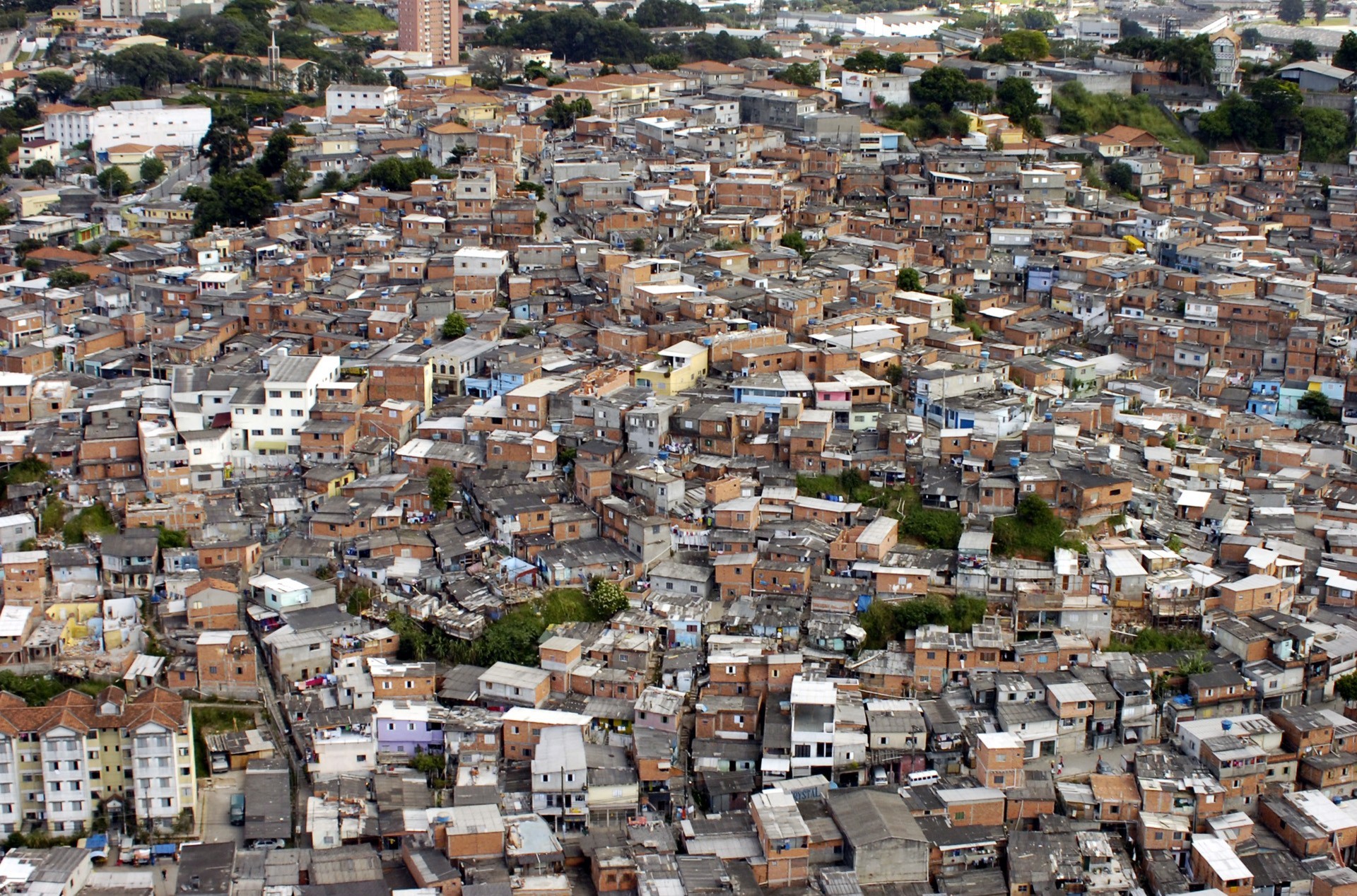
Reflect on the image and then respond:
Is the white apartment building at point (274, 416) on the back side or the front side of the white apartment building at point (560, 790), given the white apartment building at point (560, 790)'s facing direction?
on the back side

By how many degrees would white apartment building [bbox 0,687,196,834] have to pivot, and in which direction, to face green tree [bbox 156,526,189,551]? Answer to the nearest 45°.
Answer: approximately 180°

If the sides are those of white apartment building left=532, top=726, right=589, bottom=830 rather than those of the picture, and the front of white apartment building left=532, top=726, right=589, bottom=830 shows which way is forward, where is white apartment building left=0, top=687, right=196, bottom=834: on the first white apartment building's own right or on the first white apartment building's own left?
on the first white apartment building's own right

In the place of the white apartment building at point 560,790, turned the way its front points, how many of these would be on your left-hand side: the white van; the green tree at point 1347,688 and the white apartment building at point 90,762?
2

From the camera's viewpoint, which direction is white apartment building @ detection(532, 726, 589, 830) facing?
toward the camera

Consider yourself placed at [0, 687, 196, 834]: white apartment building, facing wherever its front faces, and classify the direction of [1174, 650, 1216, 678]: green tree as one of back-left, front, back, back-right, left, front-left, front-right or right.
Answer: left

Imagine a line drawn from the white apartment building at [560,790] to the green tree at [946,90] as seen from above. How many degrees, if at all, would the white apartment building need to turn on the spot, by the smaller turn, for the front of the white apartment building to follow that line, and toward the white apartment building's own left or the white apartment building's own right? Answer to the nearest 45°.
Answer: approximately 180°

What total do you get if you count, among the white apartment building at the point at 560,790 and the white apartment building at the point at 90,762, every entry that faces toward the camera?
2

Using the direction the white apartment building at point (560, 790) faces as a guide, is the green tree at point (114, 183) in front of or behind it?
behind

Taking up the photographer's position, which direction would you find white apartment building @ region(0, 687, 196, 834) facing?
facing the viewer

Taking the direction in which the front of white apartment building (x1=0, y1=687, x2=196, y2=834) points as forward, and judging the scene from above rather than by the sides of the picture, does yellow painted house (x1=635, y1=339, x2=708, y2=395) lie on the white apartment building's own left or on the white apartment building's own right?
on the white apartment building's own left
